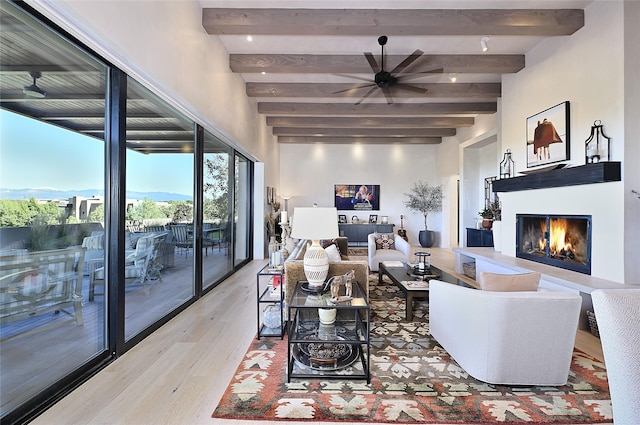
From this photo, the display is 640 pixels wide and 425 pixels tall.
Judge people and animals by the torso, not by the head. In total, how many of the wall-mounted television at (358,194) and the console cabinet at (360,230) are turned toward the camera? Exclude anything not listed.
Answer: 2

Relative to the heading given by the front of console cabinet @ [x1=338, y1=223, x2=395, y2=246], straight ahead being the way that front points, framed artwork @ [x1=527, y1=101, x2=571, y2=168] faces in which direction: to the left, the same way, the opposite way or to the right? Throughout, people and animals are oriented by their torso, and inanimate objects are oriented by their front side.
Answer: to the right

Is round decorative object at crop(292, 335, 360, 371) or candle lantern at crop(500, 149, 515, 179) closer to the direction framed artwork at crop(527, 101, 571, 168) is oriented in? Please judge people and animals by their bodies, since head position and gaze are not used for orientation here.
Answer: the round decorative object

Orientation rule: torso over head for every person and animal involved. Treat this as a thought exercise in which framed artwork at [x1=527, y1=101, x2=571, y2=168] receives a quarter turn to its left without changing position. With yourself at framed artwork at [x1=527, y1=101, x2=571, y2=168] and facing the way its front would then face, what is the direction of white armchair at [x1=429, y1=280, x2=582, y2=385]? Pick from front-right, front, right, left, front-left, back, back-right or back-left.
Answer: front-right

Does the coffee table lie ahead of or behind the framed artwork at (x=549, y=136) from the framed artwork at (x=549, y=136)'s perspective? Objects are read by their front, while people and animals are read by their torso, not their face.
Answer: ahead

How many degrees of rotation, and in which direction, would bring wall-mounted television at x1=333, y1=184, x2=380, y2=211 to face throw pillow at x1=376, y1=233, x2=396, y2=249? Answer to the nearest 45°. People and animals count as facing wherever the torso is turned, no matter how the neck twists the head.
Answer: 0° — it already faces it

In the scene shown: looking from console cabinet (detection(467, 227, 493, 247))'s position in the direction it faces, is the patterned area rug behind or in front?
in front

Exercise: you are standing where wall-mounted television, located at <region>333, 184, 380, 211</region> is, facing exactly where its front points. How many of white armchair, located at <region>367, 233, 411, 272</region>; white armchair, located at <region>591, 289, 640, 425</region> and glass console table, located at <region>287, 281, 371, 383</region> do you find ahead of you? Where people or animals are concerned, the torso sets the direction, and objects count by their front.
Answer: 3

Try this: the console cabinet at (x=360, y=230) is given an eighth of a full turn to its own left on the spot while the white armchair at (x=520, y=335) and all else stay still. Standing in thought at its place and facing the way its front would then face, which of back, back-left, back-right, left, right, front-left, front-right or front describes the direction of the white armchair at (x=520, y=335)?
front-right

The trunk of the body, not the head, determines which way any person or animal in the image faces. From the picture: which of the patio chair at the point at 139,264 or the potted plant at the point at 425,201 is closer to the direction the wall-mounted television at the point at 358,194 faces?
the patio chair

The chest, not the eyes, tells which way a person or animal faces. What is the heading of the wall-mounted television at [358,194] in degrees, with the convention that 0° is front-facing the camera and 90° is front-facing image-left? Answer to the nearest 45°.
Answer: approximately 0°

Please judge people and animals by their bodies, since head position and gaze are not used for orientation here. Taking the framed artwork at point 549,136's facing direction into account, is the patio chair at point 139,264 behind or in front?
in front

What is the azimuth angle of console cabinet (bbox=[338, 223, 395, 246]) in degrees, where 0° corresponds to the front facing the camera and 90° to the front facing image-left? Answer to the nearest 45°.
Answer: approximately 0°
